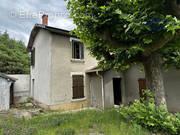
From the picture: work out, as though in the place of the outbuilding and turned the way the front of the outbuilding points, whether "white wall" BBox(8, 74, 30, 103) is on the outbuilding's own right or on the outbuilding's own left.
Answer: on the outbuilding's own left
